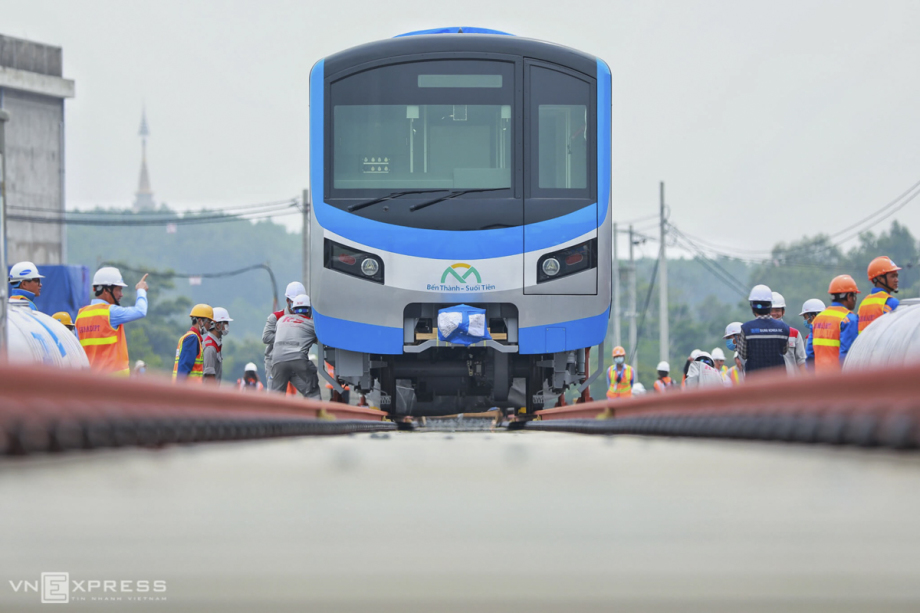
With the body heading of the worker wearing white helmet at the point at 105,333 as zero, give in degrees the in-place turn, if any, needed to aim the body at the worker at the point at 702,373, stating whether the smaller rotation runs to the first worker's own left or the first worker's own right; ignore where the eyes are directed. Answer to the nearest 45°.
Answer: approximately 45° to the first worker's own right

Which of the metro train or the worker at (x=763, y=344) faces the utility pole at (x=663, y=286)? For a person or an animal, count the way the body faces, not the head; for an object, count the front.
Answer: the worker

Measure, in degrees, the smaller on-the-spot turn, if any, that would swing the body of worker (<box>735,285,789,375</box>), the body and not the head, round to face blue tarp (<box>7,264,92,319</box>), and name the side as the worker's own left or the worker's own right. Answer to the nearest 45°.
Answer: approximately 45° to the worker's own left

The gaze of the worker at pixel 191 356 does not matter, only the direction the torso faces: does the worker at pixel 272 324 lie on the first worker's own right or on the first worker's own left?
on the first worker's own left

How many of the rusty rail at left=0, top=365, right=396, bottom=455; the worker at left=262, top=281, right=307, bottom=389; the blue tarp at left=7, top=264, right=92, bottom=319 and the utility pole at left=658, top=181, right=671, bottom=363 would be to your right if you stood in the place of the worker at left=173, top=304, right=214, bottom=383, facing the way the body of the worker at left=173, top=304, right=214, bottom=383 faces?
1

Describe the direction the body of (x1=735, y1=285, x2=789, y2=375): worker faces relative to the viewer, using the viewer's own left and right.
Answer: facing away from the viewer

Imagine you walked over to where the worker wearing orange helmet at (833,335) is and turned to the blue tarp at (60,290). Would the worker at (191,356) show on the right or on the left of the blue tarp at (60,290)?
left

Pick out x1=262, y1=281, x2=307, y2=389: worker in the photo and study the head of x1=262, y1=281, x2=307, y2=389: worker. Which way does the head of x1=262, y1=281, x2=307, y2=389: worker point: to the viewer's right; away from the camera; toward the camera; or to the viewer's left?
away from the camera

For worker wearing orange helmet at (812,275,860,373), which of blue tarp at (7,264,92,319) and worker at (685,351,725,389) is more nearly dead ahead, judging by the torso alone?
the worker

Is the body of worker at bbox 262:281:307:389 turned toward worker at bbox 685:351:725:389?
yes

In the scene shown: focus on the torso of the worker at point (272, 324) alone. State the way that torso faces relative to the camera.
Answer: to the viewer's right

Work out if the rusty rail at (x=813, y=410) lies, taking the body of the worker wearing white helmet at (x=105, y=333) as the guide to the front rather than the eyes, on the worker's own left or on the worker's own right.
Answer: on the worker's own right

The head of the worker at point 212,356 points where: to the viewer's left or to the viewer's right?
to the viewer's right

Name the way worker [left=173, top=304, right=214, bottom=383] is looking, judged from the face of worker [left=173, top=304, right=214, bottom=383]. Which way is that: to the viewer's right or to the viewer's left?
to the viewer's right
